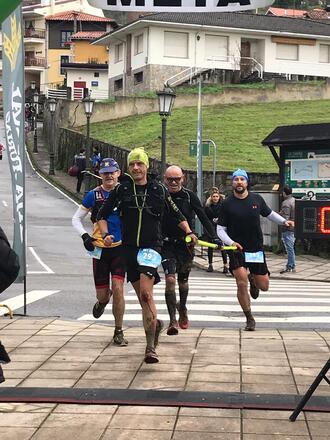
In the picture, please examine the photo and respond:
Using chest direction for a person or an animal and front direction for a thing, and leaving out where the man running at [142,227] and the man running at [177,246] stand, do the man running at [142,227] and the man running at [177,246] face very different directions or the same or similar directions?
same or similar directions

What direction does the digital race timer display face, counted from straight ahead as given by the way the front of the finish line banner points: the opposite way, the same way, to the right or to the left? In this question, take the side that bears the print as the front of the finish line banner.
the same way

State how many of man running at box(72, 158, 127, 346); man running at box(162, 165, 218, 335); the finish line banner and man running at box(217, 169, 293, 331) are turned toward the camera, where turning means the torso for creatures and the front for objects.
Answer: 4

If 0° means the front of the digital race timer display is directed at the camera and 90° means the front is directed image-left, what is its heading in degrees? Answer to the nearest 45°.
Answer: approximately 0°

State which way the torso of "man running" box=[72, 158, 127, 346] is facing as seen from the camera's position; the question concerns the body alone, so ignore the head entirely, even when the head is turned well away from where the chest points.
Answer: toward the camera

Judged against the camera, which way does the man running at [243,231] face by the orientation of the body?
toward the camera

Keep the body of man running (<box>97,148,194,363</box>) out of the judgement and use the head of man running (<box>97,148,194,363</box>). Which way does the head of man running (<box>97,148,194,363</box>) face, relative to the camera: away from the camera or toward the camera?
toward the camera

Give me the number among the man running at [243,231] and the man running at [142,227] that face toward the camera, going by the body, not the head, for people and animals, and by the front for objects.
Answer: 2

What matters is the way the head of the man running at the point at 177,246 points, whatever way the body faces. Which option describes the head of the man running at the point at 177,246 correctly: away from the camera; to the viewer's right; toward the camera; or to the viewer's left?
toward the camera

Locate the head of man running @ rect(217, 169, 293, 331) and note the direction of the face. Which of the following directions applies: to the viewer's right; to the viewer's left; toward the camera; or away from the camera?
toward the camera

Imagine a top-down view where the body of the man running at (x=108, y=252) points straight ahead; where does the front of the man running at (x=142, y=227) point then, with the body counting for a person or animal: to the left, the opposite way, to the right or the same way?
the same way

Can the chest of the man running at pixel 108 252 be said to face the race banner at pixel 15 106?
no

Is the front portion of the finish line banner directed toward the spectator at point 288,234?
no

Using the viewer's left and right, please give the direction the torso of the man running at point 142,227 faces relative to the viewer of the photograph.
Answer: facing the viewer

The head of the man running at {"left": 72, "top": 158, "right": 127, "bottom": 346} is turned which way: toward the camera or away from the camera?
toward the camera

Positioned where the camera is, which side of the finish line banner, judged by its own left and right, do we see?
front
